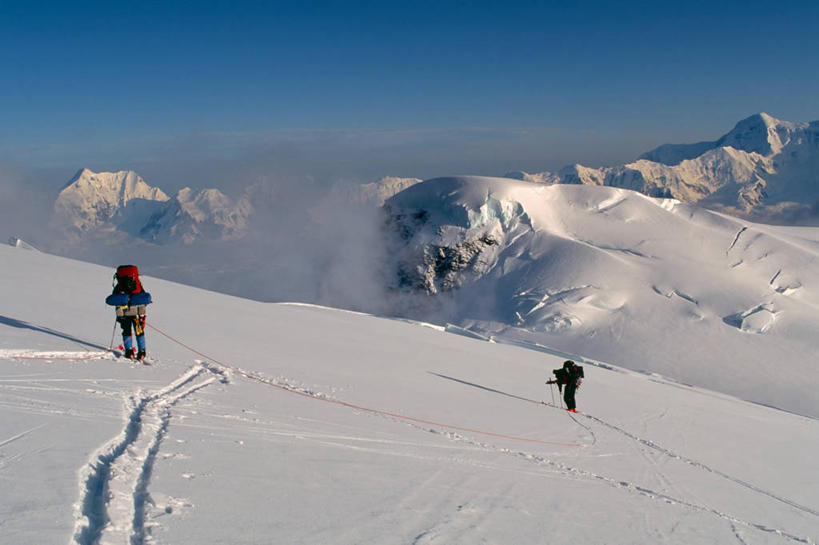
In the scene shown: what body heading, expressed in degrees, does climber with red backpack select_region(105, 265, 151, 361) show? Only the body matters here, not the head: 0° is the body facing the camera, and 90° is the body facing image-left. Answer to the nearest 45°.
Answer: approximately 180°

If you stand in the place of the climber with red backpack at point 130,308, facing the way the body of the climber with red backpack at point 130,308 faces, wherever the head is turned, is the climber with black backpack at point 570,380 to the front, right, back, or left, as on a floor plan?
right
